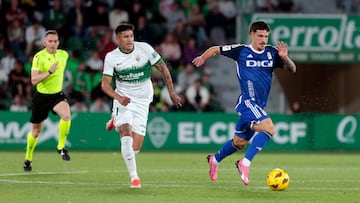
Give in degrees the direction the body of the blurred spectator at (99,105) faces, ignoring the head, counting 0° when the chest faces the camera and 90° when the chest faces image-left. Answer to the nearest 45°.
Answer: approximately 0°

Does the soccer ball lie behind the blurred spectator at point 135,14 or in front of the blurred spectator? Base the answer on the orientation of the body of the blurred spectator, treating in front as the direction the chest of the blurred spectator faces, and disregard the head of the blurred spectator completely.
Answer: in front

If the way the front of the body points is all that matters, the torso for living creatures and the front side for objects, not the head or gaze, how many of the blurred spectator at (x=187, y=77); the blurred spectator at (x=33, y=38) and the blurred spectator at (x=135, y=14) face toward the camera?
3

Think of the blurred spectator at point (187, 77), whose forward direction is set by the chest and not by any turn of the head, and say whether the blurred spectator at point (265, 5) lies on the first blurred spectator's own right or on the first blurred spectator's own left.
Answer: on the first blurred spectator's own left

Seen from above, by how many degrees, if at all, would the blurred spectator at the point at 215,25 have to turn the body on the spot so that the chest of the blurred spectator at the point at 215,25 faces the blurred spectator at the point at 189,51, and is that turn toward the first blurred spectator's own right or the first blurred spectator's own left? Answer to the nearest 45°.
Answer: approximately 45° to the first blurred spectator's own right

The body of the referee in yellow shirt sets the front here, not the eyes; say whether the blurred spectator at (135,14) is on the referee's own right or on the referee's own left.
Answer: on the referee's own left
